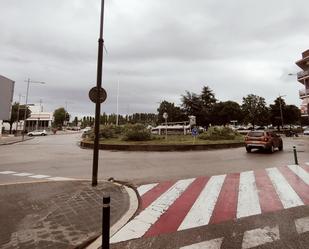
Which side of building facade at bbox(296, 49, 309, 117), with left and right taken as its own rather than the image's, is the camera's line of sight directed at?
left

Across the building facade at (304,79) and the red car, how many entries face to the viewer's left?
1

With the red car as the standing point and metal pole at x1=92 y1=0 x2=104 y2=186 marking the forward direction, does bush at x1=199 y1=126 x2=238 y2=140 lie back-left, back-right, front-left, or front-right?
back-right

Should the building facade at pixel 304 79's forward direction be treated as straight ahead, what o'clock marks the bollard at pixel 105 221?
The bollard is roughly at 9 o'clock from the building facade.

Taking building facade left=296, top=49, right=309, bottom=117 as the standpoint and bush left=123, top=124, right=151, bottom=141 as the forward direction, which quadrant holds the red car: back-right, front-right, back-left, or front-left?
front-left

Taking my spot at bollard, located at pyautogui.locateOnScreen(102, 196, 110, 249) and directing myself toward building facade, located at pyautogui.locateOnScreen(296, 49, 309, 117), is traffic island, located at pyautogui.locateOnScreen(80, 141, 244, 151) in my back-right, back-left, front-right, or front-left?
front-left

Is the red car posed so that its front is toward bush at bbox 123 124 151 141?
no

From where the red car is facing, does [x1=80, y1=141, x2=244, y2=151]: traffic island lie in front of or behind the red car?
behind
